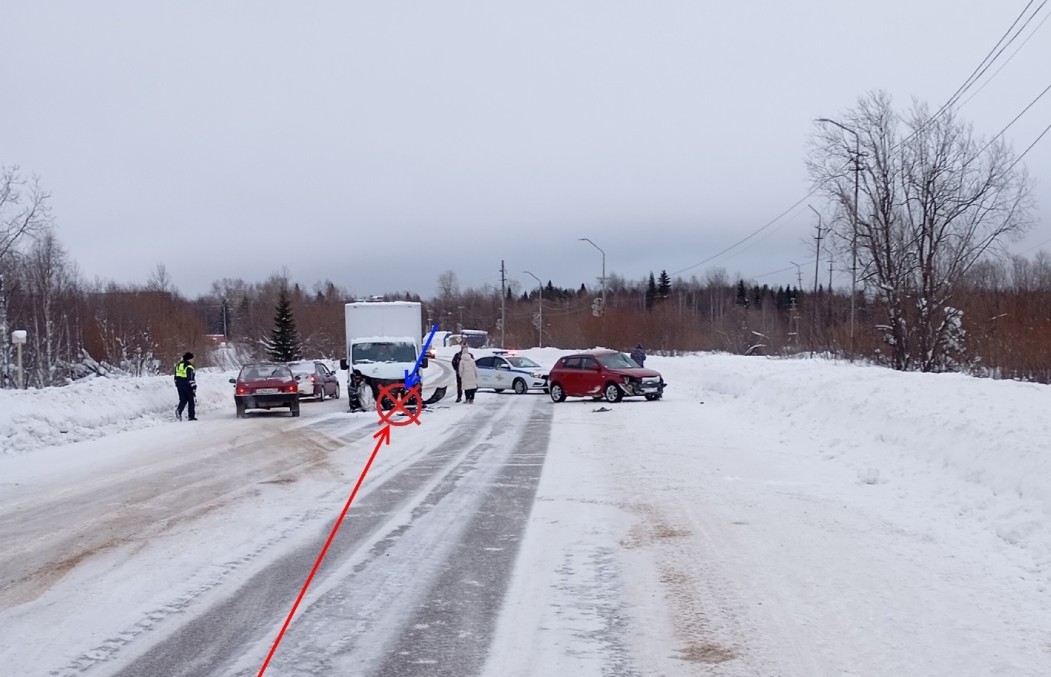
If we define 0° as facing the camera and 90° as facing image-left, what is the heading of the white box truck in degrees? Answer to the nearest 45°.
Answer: approximately 0°

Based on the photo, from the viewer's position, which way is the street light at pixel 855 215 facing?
facing to the left of the viewer

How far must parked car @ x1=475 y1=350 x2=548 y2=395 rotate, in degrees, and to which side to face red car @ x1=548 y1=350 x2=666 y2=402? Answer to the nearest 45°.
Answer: approximately 45° to its right

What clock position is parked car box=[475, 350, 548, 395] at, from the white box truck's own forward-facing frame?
The parked car is roughly at 7 o'clock from the white box truck.

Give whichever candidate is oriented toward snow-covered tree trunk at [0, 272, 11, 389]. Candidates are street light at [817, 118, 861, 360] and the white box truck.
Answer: the street light

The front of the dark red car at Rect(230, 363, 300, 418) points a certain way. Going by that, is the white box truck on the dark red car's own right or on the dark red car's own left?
on the dark red car's own right

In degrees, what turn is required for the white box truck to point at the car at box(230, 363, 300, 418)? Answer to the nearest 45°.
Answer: approximately 90° to its right

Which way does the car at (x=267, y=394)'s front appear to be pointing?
away from the camera

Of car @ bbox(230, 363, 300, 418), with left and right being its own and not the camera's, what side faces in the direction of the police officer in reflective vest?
left
